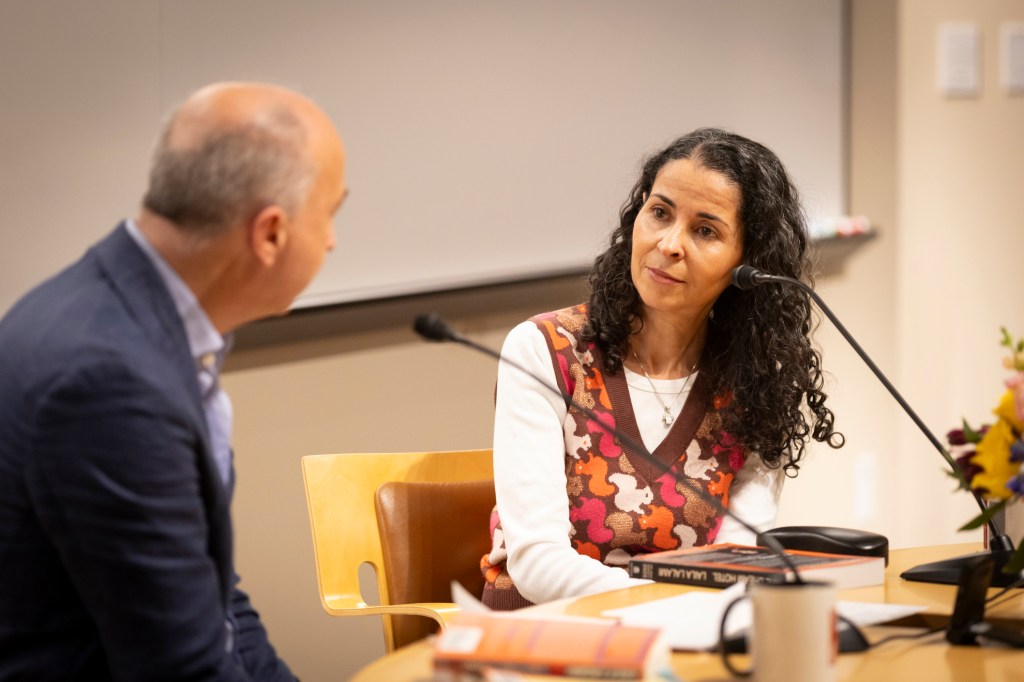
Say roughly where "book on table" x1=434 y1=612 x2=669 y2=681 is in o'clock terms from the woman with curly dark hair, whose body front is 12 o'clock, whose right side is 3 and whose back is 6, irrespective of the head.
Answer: The book on table is roughly at 12 o'clock from the woman with curly dark hair.

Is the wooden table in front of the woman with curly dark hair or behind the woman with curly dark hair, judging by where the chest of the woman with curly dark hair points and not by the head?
in front

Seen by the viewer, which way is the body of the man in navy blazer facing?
to the viewer's right

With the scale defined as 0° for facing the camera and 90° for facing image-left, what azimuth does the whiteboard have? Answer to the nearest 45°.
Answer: approximately 315°

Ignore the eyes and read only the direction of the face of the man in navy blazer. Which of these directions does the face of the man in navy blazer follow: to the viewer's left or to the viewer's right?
to the viewer's right

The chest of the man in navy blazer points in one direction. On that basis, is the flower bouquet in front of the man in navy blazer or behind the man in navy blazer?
in front
